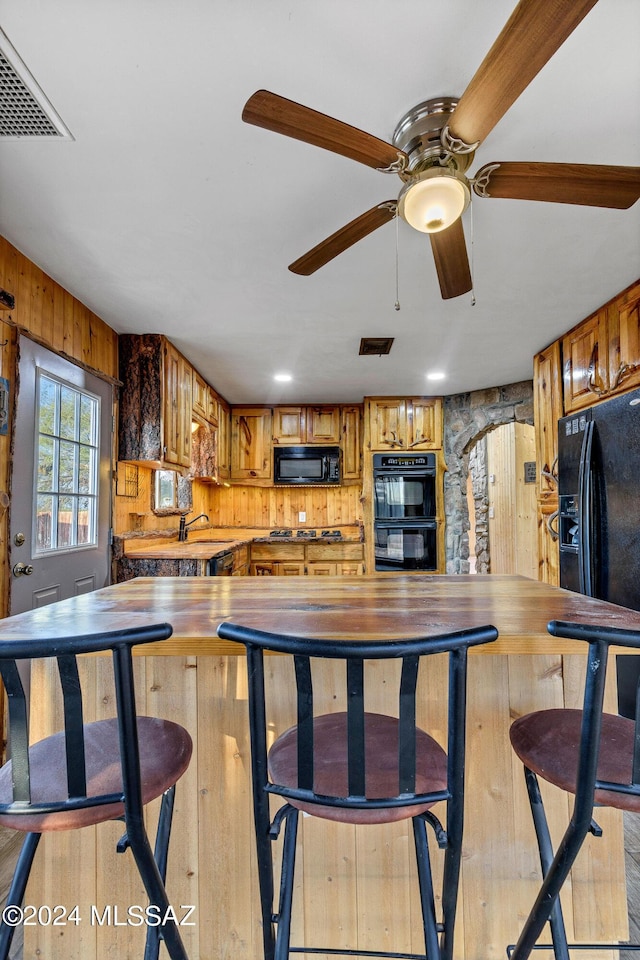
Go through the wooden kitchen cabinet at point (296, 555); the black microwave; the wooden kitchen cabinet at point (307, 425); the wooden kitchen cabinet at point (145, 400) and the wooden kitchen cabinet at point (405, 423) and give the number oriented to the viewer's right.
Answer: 1

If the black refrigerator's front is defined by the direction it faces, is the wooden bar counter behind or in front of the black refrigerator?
in front

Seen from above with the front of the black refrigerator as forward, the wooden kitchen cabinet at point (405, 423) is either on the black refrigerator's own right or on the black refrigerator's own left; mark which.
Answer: on the black refrigerator's own right

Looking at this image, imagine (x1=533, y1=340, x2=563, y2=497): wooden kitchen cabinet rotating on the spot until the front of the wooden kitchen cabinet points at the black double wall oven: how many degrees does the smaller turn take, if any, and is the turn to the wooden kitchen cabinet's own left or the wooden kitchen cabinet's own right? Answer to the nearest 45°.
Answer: approximately 90° to the wooden kitchen cabinet's own right

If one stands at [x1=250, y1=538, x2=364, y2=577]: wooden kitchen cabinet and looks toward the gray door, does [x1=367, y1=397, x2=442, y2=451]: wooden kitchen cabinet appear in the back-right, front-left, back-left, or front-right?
back-left

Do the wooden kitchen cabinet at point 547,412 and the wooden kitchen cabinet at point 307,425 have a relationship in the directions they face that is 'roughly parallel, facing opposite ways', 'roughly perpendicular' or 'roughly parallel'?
roughly perpendicular

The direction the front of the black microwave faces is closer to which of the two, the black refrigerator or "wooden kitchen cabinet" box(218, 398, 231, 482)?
the black refrigerator

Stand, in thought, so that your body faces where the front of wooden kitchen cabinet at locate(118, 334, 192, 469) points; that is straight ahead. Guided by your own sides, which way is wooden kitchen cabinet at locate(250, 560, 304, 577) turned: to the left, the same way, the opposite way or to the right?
to the right

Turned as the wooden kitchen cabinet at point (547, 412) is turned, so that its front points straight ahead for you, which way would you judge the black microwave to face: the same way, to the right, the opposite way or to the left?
to the left

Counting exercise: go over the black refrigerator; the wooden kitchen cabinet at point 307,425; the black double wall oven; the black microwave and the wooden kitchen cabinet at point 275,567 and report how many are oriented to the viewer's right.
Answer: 0

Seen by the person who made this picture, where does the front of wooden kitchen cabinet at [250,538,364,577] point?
facing the viewer

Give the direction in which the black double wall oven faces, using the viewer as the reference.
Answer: facing the viewer

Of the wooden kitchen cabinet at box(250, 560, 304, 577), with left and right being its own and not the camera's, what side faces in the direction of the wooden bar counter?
front

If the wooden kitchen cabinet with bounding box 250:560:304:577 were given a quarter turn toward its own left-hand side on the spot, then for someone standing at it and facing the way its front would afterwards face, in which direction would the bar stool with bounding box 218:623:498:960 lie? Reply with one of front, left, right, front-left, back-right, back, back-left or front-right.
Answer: right

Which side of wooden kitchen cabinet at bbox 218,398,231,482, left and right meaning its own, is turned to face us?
right

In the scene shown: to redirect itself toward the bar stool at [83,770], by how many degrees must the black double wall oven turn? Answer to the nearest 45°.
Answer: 0° — it already faces it

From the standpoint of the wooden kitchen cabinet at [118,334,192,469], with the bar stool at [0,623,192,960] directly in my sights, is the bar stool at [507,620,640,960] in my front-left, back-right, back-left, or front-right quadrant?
front-left

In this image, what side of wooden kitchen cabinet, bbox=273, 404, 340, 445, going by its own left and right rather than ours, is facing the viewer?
front

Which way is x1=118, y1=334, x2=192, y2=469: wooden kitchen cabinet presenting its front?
to the viewer's right

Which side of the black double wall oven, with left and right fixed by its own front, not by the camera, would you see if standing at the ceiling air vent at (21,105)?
front
